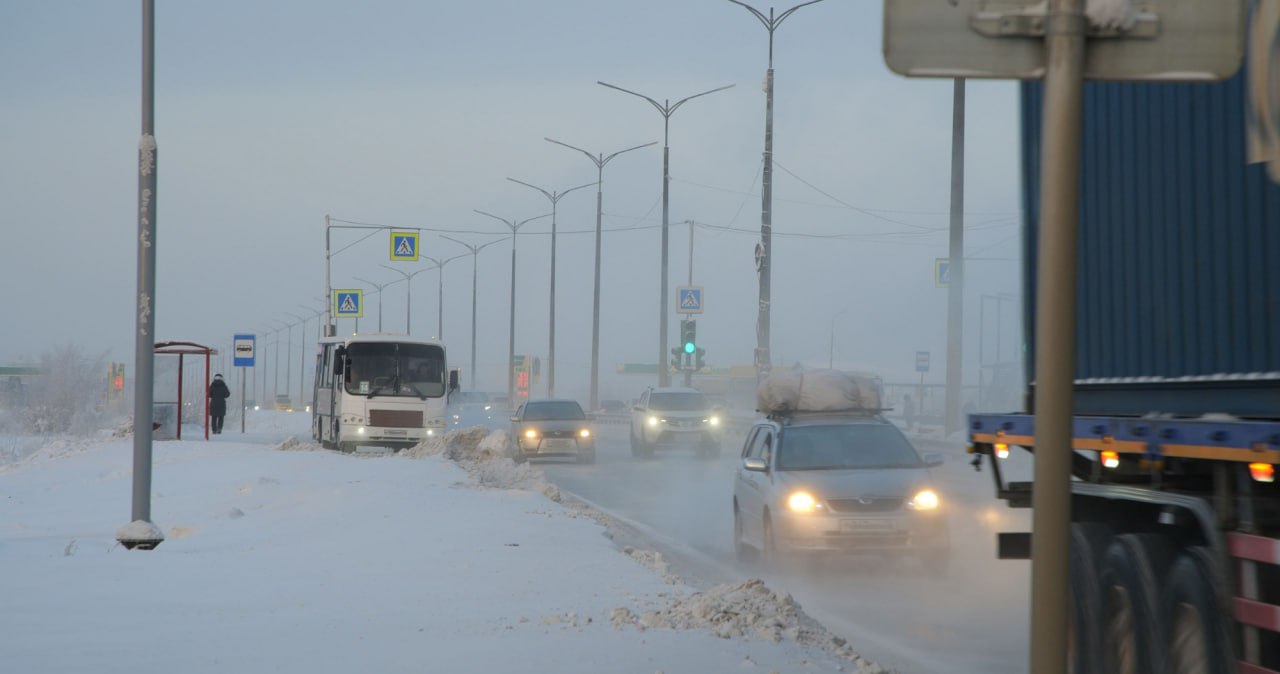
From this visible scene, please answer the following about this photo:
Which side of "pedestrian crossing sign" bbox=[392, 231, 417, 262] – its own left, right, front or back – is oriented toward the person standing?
right

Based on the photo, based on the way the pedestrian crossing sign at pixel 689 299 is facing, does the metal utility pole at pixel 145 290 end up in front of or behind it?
in front

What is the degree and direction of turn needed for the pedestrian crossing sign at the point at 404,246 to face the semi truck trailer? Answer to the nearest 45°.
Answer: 0° — it already faces it

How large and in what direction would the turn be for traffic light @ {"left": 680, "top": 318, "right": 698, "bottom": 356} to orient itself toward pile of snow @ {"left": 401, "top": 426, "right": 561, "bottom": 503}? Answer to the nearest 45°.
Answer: approximately 45° to its right

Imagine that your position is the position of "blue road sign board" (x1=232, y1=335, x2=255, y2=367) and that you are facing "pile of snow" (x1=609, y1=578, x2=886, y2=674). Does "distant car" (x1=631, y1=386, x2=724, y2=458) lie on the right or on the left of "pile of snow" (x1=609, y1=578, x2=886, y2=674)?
left

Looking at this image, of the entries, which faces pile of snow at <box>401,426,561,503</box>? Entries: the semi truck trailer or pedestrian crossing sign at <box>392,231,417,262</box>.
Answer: the pedestrian crossing sign

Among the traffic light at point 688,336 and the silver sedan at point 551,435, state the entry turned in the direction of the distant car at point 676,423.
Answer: the traffic light

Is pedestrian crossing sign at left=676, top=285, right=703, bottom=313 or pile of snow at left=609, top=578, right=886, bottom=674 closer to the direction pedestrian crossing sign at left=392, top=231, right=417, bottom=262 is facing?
the pile of snow

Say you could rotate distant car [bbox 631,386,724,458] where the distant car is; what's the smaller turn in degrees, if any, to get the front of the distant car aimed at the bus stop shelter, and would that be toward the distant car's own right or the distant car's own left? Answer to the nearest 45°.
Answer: approximately 90° to the distant car's own right
